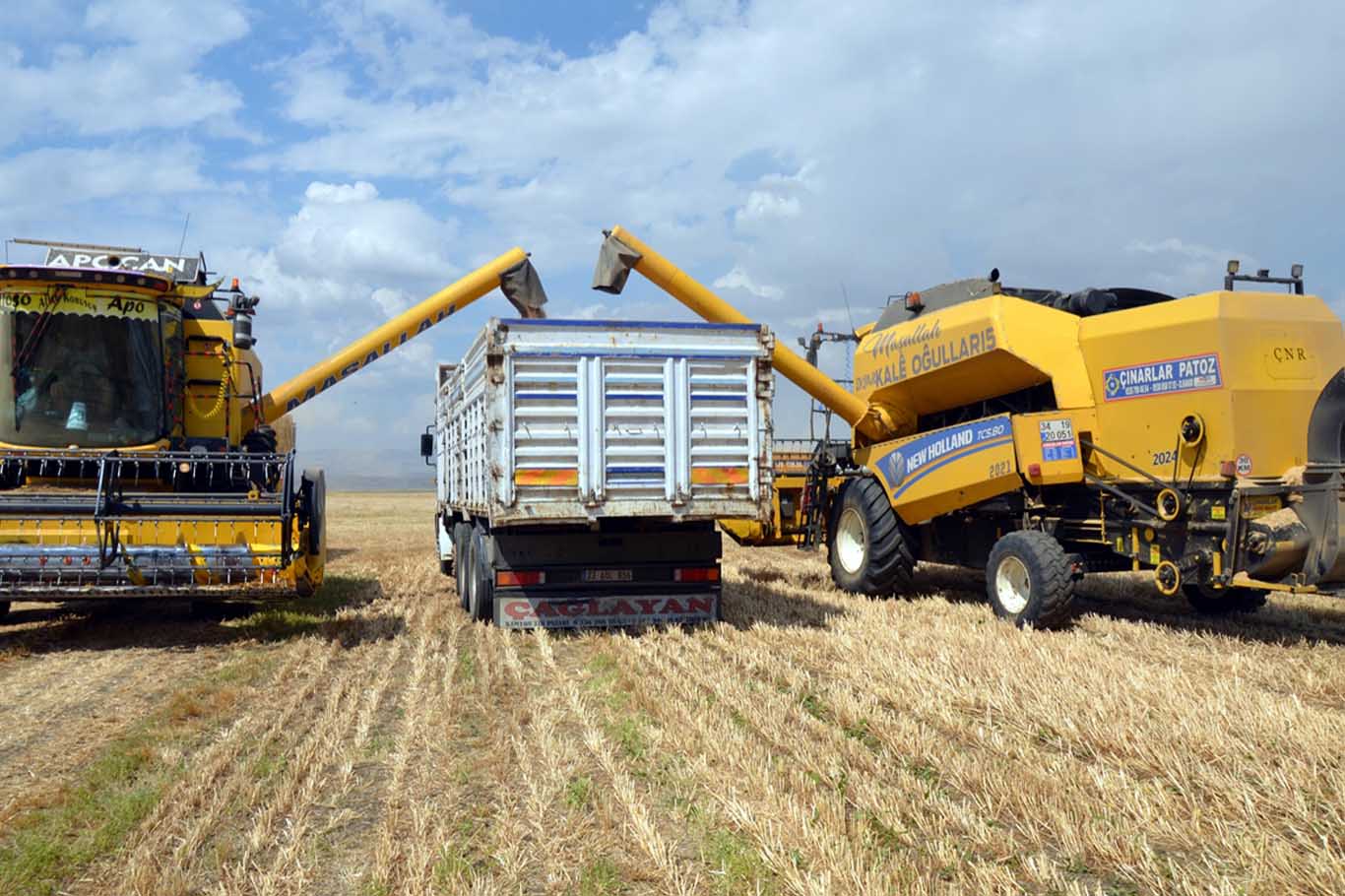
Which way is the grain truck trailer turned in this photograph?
away from the camera

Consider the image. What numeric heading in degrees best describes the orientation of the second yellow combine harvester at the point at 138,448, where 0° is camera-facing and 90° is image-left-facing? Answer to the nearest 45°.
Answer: approximately 0°

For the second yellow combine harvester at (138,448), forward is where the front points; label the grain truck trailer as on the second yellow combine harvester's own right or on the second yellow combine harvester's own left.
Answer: on the second yellow combine harvester's own left

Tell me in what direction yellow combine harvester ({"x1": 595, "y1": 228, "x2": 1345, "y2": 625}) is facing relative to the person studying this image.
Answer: facing away from the viewer and to the left of the viewer

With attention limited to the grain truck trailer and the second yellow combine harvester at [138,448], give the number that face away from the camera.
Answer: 1

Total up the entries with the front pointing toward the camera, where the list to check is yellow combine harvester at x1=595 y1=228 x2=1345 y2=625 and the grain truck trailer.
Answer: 0

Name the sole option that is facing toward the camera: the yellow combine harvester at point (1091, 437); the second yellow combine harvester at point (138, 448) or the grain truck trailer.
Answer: the second yellow combine harvester

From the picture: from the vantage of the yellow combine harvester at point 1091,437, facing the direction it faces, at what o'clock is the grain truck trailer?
The grain truck trailer is roughly at 10 o'clock from the yellow combine harvester.

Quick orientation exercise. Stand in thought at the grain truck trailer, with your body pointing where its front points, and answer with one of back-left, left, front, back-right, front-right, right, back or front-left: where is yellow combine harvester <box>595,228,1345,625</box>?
right

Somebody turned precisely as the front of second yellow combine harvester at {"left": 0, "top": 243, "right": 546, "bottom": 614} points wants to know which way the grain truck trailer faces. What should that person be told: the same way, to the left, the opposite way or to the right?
the opposite way
